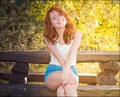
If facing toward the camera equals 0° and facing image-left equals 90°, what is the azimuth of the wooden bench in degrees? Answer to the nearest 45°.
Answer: approximately 0°

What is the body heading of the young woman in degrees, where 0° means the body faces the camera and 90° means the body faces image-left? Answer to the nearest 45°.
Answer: approximately 0°
